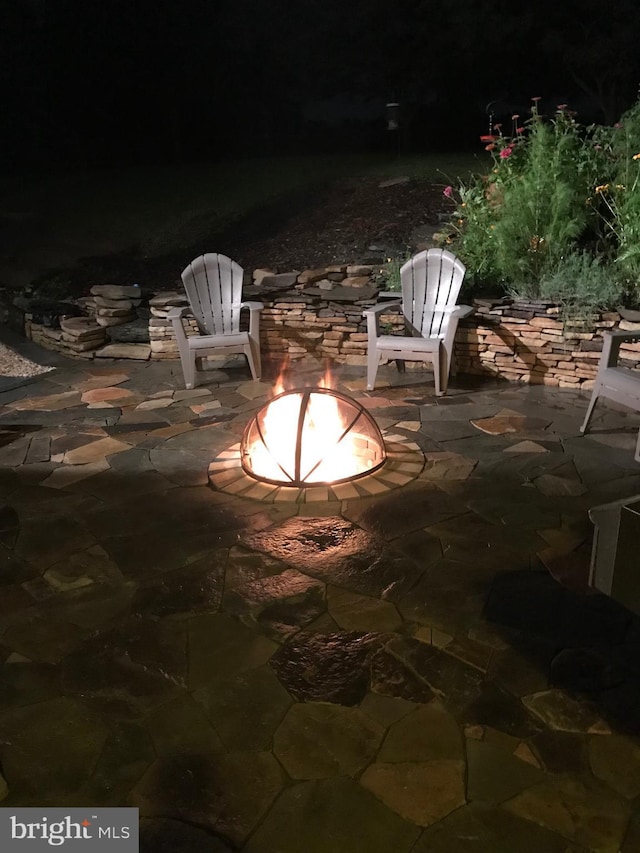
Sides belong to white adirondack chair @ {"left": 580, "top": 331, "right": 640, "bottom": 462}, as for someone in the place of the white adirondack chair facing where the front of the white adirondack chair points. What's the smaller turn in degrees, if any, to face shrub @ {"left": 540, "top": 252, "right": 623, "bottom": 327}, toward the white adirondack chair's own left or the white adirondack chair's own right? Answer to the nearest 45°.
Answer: approximately 135° to the white adirondack chair's own right

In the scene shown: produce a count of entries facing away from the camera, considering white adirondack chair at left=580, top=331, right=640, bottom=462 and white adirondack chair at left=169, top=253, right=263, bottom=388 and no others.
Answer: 0

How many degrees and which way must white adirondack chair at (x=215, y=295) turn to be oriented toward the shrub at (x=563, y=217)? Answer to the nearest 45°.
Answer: approximately 90° to its left

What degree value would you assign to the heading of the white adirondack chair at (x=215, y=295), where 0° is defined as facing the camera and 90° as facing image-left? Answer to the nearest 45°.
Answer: approximately 0°

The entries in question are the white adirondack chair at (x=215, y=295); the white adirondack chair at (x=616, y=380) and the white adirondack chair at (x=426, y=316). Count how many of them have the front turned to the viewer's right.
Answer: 0

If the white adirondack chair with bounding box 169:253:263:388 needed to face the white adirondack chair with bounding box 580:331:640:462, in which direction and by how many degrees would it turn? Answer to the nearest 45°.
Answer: approximately 45° to its left

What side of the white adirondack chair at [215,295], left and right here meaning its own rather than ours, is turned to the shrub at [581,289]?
left

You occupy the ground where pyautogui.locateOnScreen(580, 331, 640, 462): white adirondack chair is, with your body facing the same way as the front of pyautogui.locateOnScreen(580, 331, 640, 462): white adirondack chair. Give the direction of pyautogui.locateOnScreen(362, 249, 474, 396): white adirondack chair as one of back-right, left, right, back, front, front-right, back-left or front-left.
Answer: right

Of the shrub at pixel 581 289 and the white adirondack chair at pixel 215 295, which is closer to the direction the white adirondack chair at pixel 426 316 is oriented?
the white adirondack chair

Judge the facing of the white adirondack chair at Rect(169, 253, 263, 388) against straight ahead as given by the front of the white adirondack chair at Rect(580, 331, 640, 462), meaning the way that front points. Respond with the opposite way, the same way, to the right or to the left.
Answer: to the left

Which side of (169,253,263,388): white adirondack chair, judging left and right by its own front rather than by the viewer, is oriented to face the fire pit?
front

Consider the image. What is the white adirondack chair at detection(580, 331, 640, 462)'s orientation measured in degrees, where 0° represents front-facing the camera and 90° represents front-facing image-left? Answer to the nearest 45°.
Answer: approximately 45°

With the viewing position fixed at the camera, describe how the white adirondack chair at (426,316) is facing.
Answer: facing the viewer and to the left of the viewer
